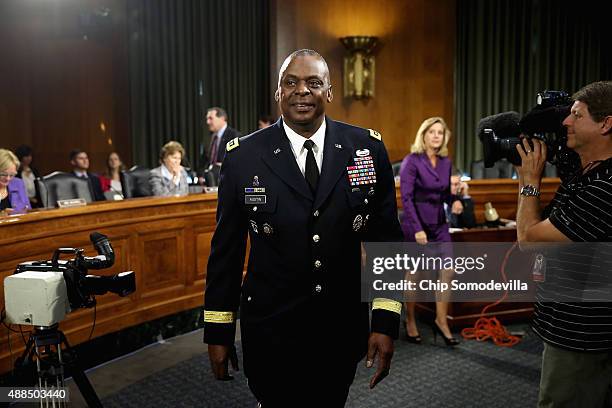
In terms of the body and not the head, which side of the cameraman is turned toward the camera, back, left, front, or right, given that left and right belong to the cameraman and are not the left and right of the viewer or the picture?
left

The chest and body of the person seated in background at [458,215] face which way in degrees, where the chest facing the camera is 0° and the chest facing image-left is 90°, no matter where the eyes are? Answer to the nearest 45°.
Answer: approximately 45°

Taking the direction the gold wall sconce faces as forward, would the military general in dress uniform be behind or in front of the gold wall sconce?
in front

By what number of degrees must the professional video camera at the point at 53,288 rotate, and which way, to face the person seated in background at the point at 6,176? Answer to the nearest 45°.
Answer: approximately 45° to its left

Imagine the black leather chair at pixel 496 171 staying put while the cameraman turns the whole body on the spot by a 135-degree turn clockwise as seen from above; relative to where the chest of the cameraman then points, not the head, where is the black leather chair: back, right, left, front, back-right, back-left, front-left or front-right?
front-left

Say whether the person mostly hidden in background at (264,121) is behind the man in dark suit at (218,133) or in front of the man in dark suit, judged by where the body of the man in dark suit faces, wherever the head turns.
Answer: behind

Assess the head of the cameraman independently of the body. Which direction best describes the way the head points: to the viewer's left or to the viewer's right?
to the viewer's left

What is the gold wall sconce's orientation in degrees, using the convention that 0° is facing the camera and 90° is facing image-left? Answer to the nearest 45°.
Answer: approximately 0°

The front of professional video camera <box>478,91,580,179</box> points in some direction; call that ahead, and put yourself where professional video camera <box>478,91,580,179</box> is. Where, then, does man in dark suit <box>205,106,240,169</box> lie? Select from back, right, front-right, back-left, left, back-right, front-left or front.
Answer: front-right

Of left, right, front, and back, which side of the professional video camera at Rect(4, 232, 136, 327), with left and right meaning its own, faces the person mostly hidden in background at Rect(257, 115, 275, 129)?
left

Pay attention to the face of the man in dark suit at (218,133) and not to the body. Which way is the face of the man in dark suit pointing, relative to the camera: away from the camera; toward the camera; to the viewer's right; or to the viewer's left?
to the viewer's left

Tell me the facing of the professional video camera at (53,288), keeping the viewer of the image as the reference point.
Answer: facing away from the viewer and to the right of the viewer

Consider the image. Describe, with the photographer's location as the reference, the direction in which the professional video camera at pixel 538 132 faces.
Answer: facing to the left of the viewer
